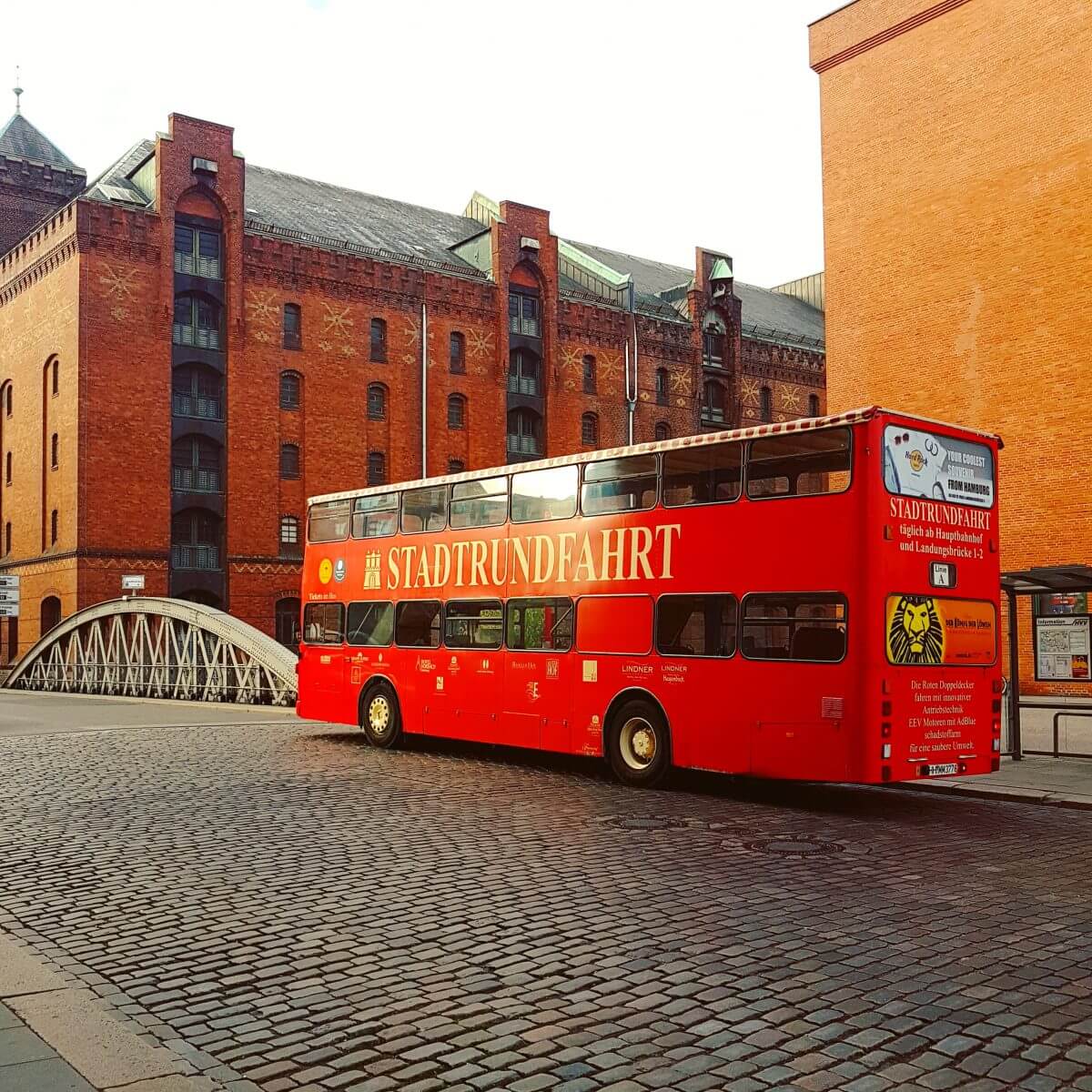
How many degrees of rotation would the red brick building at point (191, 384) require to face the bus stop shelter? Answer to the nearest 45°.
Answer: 0° — it already faces it

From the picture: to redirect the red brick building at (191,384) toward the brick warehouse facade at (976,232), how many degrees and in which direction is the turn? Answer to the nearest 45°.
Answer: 0° — it already faces it

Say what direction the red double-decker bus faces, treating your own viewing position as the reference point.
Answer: facing away from the viewer and to the left of the viewer

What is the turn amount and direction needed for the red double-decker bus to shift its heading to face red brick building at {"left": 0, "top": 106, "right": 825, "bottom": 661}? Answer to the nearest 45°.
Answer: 0° — it already faces it

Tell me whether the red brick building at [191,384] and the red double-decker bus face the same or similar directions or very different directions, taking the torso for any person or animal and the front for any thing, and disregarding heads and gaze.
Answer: very different directions

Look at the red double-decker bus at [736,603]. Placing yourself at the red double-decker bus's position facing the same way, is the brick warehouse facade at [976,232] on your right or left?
on your right

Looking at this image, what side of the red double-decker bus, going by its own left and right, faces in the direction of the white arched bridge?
front

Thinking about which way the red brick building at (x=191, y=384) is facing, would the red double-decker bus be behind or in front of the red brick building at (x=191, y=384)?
in front

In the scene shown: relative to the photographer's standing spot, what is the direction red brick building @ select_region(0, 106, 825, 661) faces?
facing the viewer and to the right of the viewer
